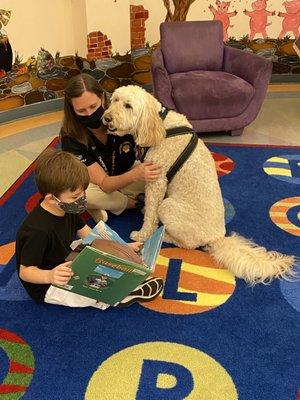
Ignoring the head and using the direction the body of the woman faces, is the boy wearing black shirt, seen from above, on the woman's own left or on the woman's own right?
on the woman's own right

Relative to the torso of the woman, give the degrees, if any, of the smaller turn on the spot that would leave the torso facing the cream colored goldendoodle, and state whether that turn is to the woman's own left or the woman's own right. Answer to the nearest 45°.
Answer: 0° — they already face it

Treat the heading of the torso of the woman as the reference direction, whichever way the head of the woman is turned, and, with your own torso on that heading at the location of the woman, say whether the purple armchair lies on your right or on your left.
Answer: on your left

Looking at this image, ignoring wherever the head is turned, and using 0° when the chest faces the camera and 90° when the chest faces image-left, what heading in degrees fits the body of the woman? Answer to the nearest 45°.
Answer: approximately 315°

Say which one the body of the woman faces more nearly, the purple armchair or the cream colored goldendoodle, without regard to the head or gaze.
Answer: the cream colored goldendoodle
